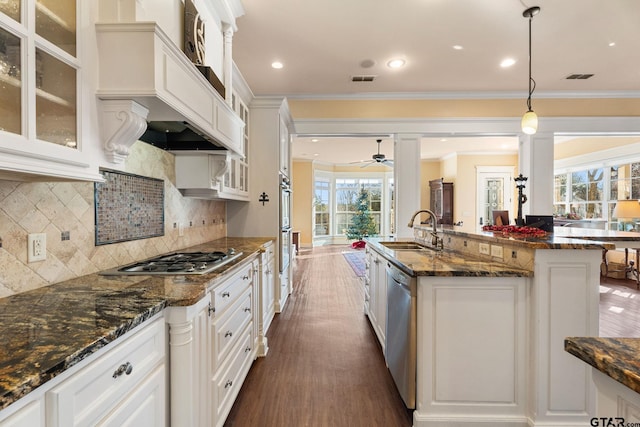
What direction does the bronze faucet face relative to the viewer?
to the viewer's left

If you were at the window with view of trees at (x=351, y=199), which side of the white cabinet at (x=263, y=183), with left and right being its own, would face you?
left

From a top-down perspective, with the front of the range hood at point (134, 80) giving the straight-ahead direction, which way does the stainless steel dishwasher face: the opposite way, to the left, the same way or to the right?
the opposite way

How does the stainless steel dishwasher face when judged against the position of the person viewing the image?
facing to the left of the viewer

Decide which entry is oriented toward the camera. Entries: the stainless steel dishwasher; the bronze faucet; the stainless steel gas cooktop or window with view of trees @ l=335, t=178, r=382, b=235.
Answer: the window with view of trees

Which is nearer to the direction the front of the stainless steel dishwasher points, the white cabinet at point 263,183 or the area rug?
the white cabinet

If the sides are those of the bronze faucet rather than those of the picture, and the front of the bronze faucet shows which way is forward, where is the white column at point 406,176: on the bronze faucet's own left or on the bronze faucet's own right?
on the bronze faucet's own right

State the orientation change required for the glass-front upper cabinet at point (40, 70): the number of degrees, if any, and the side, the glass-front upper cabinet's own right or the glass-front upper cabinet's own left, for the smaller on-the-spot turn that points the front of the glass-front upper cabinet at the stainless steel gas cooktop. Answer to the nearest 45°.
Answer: approximately 90° to the glass-front upper cabinet's own left

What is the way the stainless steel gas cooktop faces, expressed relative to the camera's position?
facing to the right of the viewer

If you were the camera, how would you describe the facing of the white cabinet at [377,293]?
facing to the left of the viewer

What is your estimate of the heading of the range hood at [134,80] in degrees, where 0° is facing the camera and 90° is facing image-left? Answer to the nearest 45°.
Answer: approximately 315°
